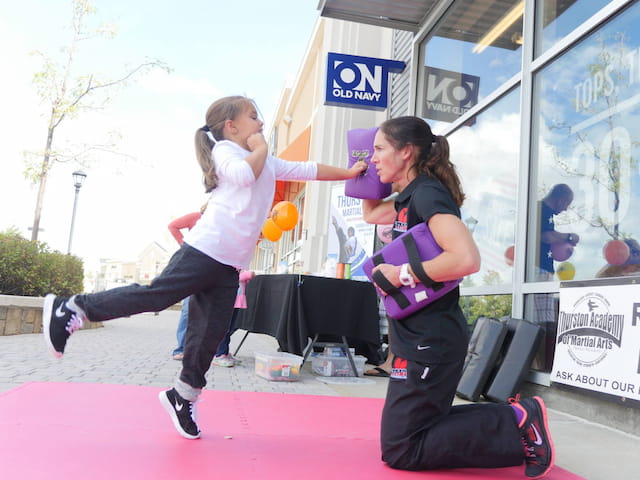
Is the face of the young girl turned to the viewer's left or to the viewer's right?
to the viewer's right

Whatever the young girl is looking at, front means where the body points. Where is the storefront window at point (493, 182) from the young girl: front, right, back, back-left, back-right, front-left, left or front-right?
front-left

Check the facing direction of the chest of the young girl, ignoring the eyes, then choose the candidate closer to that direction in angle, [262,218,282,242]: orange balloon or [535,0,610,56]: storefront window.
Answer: the storefront window

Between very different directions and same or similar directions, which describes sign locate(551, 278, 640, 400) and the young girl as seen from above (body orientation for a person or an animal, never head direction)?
very different directions

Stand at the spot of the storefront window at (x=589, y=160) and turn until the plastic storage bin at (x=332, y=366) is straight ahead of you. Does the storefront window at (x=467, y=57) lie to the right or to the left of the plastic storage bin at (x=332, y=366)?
right

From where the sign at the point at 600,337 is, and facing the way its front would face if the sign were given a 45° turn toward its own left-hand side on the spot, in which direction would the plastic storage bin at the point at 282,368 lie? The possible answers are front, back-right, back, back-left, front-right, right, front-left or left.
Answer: right

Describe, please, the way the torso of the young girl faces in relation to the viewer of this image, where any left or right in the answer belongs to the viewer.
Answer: facing to the right of the viewer

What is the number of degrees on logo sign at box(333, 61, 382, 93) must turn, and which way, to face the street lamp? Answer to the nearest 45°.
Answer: approximately 135° to its right

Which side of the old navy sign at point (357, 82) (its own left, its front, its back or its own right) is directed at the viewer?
front

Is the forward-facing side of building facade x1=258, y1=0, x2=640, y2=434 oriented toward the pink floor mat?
yes

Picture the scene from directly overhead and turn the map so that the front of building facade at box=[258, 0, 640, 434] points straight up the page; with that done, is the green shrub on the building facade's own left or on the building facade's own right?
on the building facade's own right
